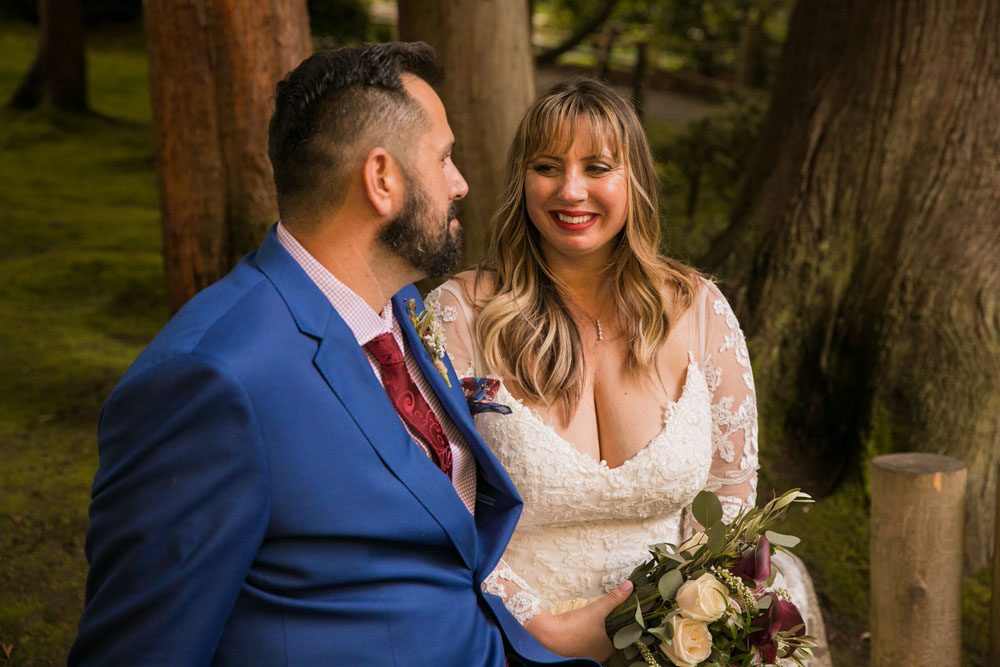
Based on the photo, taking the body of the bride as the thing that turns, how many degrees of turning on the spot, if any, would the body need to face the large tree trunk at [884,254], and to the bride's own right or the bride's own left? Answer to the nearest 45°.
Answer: approximately 135° to the bride's own left

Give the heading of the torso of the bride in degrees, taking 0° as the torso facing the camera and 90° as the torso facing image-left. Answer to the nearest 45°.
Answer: approximately 0°

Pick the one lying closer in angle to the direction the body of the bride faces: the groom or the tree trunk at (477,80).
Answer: the groom

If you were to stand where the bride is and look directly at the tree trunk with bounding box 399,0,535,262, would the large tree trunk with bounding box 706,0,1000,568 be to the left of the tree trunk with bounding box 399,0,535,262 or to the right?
right

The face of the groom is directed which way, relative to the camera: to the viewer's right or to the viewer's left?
to the viewer's right

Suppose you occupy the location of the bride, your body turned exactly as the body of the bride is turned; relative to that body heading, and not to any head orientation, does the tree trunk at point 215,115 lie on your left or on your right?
on your right

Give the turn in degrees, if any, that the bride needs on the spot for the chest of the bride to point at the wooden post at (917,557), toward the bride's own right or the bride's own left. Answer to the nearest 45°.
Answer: approximately 135° to the bride's own left
